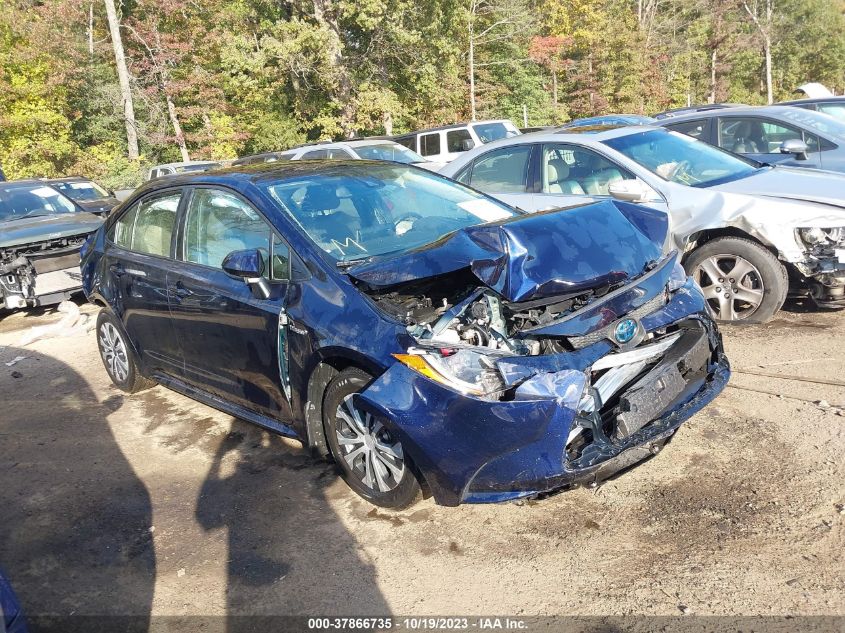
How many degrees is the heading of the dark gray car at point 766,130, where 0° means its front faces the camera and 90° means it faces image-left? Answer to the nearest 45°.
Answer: approximately 315°

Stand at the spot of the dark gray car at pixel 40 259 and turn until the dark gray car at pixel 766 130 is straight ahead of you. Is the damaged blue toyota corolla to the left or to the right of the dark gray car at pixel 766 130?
right

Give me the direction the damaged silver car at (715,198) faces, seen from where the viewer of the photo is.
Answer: facing the viewer and to the right of the viewer

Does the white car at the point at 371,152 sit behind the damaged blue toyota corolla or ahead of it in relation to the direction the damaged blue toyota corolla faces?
behind

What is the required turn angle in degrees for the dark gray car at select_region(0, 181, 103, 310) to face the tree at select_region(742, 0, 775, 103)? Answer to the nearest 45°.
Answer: approximately 90° to its left

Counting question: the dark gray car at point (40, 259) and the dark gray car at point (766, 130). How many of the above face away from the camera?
0

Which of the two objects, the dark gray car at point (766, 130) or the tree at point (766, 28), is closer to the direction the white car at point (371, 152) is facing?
the dark gray car

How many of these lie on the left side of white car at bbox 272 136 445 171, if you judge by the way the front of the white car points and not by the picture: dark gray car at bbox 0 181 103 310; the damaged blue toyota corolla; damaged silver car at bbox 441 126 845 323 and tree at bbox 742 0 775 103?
1

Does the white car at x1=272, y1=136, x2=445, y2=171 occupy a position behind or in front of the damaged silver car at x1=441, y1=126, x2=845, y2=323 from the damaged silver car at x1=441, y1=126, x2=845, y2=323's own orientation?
behind

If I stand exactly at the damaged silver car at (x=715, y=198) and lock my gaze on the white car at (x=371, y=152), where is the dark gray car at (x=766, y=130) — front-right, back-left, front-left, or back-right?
front-right

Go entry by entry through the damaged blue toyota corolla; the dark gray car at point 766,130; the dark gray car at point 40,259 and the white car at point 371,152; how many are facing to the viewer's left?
0

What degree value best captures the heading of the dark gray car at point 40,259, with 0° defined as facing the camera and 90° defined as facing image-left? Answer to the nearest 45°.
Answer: approximately 315°

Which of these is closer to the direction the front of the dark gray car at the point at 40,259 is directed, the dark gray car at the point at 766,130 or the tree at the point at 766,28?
the dark gray car
